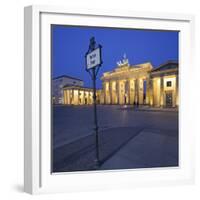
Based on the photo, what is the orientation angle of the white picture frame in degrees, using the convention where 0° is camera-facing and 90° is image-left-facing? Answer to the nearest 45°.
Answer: approximately 315°
